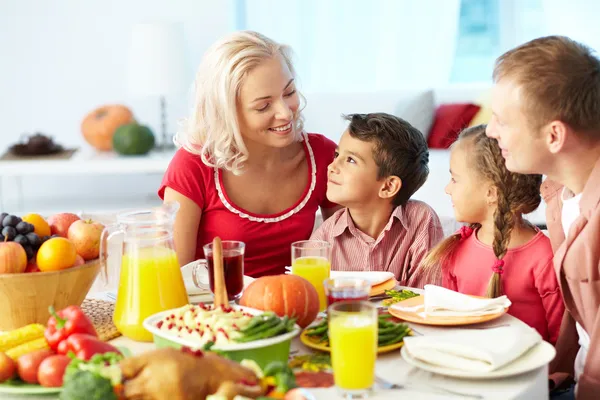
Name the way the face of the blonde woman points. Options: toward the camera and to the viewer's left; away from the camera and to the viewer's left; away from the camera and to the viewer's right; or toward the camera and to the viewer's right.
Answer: toward the camera and to the viewer's right

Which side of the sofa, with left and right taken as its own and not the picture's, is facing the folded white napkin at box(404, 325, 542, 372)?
front

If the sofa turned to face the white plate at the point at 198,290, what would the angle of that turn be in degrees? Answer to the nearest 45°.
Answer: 0° — it already faces it

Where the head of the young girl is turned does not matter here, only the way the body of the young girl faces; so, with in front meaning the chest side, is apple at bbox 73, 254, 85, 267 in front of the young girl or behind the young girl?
in front

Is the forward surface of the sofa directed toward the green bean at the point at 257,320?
yes

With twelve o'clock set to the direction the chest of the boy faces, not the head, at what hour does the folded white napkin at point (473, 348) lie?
The folded white napkin is roughly at 10 o'clock from the boy.

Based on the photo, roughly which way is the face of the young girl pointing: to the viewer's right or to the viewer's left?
to the viewer's left

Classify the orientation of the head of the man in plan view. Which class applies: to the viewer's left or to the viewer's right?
to the viewer's left

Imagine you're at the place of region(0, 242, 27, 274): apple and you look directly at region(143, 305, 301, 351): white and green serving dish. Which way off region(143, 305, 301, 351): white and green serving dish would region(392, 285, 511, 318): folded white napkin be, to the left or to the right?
left

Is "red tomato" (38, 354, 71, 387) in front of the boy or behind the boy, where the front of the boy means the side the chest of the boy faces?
in front

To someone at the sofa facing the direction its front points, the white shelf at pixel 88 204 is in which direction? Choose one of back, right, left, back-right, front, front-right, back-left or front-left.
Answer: right

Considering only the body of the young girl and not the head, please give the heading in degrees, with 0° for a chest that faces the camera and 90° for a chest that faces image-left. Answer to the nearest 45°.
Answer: approximately 45°

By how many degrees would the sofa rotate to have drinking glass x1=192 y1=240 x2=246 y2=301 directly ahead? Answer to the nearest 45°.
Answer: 0° — it already faces it

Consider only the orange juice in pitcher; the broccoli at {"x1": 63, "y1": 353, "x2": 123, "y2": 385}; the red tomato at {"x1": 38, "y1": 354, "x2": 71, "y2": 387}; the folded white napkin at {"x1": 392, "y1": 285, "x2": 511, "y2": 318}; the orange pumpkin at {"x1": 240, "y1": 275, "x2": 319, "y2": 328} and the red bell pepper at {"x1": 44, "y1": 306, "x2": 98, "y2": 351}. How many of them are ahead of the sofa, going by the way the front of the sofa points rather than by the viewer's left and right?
6
